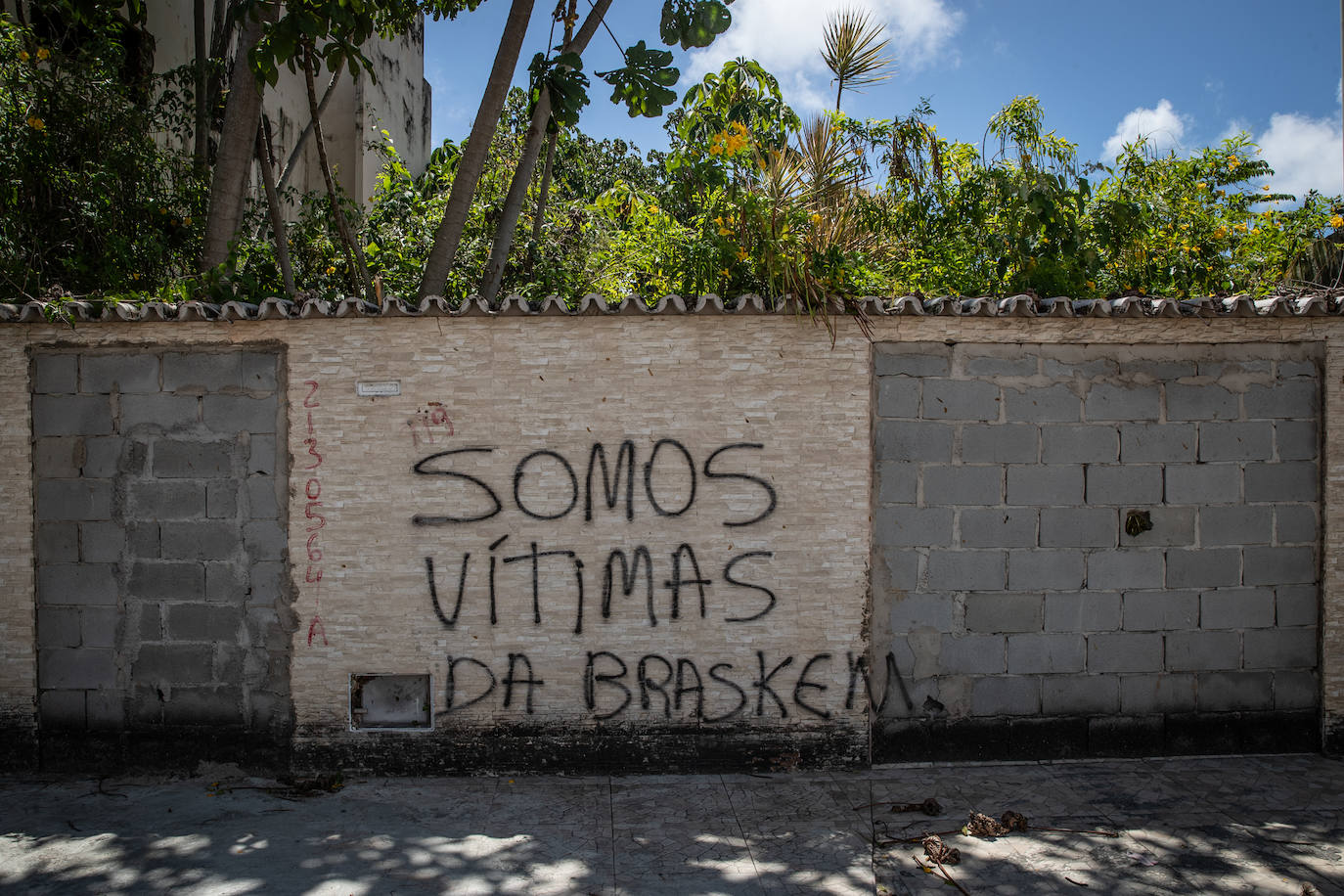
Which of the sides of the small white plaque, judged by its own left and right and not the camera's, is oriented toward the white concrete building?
back

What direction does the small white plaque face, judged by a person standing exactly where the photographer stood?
facing the viewer
